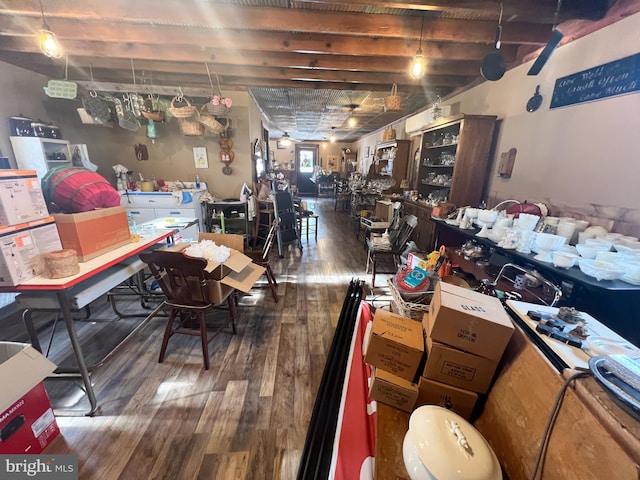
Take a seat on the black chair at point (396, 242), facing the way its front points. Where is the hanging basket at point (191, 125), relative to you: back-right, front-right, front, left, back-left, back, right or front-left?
front-right

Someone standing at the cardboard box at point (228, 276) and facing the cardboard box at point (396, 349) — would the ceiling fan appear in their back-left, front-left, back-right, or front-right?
back-left

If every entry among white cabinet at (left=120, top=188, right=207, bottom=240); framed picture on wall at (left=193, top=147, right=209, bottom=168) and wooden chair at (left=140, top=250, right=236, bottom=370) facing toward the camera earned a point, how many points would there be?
2

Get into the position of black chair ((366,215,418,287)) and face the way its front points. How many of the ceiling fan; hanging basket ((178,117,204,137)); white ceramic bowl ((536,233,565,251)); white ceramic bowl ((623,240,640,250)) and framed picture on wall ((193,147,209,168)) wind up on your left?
2

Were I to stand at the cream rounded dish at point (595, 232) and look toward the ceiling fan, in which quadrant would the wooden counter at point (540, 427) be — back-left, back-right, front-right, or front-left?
back-left

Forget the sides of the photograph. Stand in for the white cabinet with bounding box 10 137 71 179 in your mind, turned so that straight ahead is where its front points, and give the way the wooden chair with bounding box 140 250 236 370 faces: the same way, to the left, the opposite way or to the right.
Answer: to the left

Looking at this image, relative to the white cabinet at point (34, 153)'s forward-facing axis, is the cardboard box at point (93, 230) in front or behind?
in front

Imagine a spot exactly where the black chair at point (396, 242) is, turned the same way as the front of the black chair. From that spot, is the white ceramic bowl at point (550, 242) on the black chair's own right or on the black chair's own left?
on the black chair's own left

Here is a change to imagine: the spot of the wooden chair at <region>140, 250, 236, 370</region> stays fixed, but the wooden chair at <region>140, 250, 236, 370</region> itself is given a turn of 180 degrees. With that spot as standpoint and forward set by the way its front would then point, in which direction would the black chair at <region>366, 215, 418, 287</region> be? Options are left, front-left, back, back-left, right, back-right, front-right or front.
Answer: back-left

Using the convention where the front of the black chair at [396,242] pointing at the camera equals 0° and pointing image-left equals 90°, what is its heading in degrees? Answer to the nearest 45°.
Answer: approximately 45°

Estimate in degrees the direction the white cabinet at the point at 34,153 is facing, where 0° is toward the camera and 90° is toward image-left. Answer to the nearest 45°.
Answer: approximately 315°

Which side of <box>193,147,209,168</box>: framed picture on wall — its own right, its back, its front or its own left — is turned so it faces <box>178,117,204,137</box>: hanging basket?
front

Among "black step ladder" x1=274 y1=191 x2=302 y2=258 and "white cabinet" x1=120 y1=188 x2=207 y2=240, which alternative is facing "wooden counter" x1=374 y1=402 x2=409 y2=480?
the white cabinet
